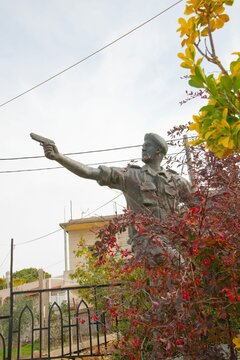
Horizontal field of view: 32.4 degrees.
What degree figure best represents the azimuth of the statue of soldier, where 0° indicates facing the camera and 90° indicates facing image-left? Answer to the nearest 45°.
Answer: approximately 0°

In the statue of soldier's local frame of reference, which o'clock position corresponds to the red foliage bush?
The red foliage bush is roughly at 12 o'clock from the statue of soldier.
